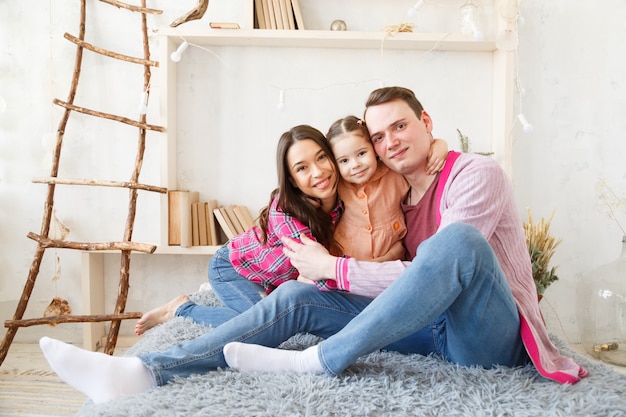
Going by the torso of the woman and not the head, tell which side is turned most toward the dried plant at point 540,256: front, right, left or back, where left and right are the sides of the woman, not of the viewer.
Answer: left

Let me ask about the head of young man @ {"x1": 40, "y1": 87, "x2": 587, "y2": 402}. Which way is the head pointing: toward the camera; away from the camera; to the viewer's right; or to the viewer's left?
toward the camera

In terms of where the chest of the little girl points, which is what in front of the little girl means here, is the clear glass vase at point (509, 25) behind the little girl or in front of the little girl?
behind

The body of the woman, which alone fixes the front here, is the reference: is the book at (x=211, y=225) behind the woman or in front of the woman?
behind

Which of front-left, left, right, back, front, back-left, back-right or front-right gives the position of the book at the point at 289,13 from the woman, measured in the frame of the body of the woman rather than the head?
back-left

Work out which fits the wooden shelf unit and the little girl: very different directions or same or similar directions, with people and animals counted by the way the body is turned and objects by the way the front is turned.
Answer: same or similar directions

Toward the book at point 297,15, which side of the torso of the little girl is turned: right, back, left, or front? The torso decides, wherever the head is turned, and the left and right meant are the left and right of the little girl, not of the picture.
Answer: back

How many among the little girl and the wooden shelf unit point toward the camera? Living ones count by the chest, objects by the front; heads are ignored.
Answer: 2

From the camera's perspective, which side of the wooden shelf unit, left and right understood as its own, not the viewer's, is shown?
front

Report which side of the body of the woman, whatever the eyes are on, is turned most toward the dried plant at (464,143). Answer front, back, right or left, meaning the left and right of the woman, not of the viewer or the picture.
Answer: left

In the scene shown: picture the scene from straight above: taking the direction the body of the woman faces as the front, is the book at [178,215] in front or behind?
behind

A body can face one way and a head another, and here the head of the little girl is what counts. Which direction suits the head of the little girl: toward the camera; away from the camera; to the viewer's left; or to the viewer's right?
toward the camera

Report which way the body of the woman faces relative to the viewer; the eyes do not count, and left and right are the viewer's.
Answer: facing the viewer and to the right of the viewer

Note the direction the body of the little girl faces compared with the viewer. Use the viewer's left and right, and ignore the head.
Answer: facing the viewer

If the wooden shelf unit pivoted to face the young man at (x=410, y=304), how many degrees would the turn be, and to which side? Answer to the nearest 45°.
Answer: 0° — it already faces them

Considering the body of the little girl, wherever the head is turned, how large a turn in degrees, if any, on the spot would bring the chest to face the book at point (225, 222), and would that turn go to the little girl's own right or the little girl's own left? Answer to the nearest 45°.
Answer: approximately 135° to the little girl's own right
